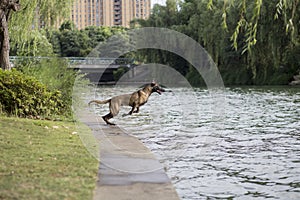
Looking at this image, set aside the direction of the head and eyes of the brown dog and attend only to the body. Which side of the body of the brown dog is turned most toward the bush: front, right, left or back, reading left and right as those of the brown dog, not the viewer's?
back

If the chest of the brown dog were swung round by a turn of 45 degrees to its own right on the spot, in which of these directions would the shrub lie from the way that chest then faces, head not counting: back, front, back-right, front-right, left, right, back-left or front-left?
back

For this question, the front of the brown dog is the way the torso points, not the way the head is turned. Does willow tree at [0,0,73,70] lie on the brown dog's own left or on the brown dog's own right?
on the brown dog's own left

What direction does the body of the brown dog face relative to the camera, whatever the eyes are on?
to the viewer's right
